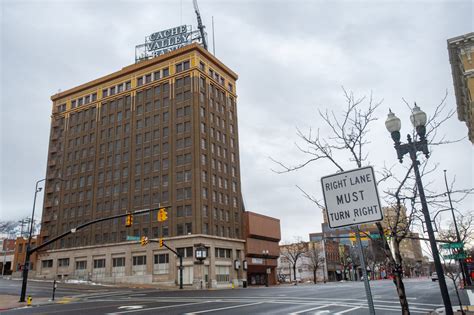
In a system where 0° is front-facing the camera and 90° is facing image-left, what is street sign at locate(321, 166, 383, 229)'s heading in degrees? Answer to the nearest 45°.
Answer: approximately 0°

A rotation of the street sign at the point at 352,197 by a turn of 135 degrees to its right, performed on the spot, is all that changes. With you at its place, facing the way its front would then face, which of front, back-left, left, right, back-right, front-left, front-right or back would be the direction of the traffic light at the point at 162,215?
front
